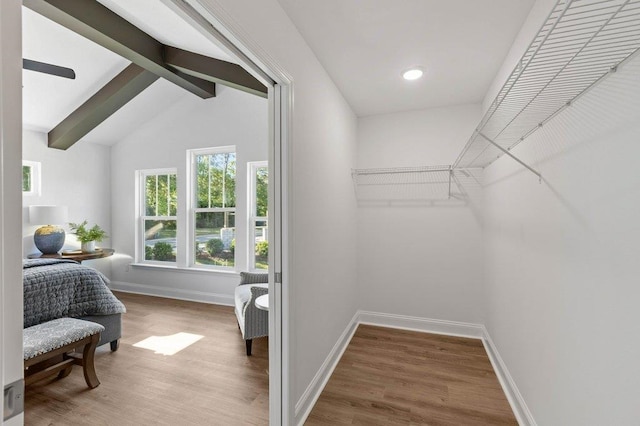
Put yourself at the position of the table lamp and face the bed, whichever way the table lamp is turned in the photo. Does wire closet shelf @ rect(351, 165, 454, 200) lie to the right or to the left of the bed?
left

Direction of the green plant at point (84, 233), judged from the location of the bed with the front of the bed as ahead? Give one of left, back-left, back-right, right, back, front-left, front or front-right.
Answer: back-left

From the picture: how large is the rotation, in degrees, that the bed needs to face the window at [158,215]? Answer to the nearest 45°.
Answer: approximately 90° to its left

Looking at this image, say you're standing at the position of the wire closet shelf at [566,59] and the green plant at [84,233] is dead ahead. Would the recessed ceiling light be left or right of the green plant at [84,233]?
right

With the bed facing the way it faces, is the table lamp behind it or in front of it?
behind

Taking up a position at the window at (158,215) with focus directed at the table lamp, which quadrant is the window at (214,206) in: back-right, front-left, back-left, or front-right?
back-left

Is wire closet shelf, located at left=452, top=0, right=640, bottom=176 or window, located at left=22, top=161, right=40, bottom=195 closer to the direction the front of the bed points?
the wire closet shelf

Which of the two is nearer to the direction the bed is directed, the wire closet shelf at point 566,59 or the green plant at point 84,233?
the wire closet shelf

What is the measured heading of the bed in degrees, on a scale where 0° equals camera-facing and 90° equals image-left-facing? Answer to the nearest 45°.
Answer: approximately 315°

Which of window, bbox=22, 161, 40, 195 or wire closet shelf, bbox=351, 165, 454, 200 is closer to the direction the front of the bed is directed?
the wire closet shelf

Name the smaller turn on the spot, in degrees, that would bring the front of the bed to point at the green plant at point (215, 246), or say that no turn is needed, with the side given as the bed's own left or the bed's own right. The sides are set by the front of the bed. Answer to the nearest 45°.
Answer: approximately 90° to the bed's own left

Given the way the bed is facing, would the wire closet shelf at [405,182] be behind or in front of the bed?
in front
